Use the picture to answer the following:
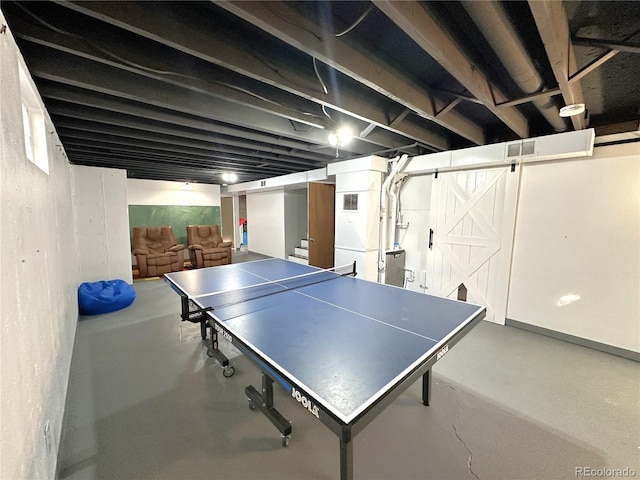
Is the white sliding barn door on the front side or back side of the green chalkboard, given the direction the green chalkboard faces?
on the front side

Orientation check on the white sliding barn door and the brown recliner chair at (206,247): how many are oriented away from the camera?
0

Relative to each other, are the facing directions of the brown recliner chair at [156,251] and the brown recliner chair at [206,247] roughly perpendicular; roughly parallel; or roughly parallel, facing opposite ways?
roughly parallel

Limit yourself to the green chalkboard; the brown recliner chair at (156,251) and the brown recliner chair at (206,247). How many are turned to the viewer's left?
0

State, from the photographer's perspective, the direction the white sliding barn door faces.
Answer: facing the viewer and to the left of the viewer

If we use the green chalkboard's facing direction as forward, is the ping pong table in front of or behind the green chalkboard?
in front

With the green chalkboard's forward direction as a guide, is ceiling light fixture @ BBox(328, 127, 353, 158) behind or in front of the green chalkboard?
in front

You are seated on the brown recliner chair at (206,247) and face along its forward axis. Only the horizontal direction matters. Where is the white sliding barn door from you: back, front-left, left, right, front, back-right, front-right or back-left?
front

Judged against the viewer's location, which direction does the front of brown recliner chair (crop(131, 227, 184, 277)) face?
facing the viewer and to the right of the viewer

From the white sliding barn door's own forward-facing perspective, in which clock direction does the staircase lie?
The staircase is roughly at 2 o'clock from the white sliding barn door.

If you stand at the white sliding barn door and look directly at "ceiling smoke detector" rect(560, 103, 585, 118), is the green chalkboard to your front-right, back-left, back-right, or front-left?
back-right

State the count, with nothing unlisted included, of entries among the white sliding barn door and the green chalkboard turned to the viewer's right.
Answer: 0

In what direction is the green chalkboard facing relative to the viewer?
toward the camera
